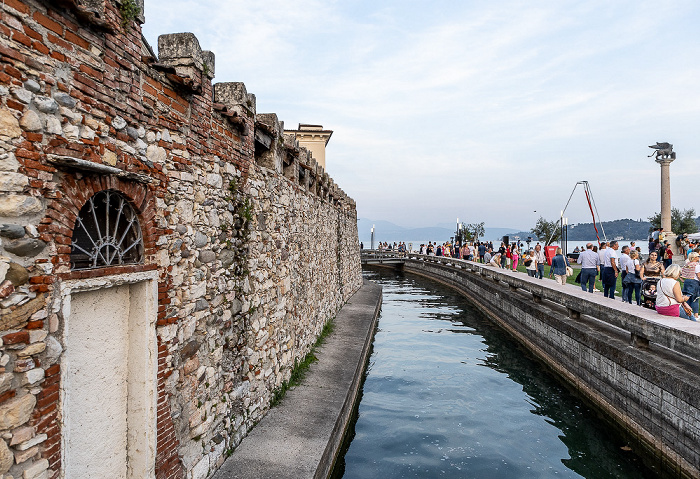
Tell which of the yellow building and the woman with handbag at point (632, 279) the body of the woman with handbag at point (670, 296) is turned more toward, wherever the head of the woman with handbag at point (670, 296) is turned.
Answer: the woman with handbag

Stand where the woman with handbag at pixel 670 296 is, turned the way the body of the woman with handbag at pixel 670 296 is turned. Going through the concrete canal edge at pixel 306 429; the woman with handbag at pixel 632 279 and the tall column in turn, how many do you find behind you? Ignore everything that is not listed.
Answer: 1

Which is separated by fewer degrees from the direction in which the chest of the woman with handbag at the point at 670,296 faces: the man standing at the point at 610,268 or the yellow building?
the man standing

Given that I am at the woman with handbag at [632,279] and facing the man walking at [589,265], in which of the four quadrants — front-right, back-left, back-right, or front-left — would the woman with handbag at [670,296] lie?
back-left
